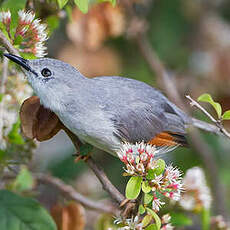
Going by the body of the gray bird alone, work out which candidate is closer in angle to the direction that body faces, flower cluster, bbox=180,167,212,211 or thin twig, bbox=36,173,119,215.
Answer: the thin twig

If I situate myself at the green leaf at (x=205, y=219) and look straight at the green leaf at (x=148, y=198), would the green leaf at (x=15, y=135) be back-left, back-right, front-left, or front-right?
front-right

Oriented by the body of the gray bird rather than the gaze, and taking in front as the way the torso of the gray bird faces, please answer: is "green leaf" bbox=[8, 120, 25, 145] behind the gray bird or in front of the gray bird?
in front

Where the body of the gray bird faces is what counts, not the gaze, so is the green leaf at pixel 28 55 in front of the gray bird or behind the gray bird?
in front

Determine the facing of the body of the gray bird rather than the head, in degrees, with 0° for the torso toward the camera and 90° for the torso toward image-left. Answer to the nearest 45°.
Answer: approximately 90°

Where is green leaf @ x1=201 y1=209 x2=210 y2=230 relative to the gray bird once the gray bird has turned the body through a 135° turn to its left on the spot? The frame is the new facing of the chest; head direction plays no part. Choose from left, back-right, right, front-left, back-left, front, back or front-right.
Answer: left

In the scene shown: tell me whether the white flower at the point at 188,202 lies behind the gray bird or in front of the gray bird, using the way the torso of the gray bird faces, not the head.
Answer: behind
